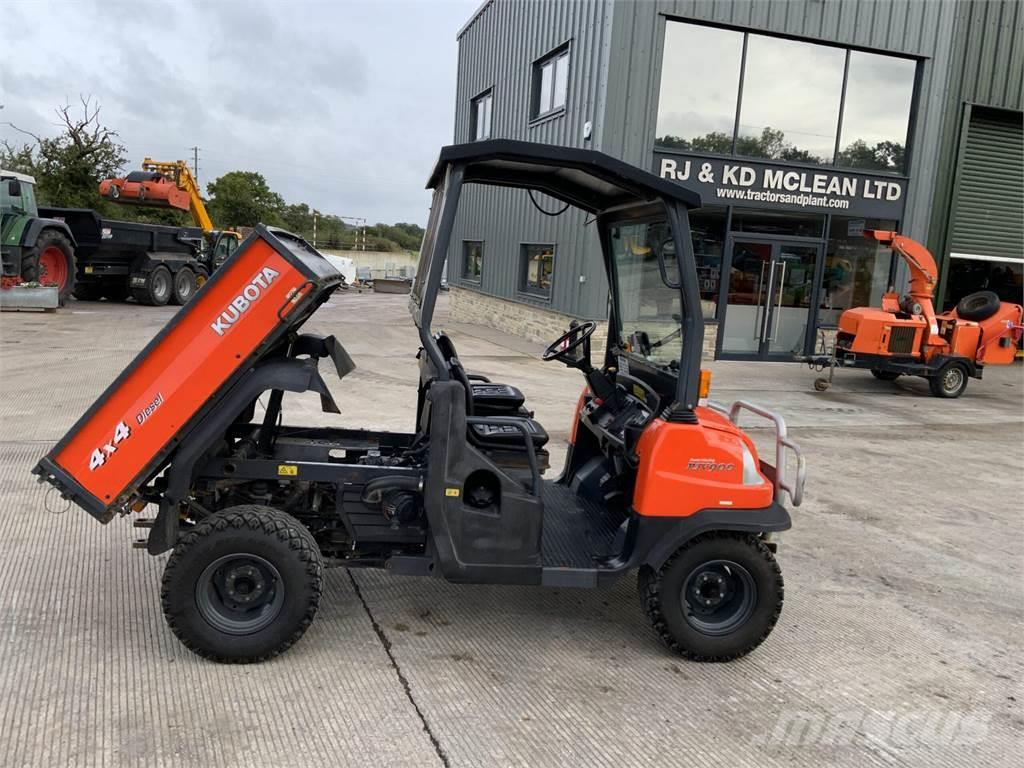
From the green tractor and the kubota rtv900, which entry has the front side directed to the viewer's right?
the kubota rtv900

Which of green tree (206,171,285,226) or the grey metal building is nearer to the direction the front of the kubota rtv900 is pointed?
the grey metal building

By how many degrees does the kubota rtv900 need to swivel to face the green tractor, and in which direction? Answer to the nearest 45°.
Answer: approximately 135° to its left

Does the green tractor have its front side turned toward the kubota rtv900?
no

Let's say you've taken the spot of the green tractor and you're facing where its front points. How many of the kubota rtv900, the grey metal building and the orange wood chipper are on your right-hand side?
0

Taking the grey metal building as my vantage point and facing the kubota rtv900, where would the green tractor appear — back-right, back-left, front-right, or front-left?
front-right

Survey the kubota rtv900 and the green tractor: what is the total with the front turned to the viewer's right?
1

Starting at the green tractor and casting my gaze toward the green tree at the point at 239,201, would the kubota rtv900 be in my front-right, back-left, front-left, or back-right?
back-right

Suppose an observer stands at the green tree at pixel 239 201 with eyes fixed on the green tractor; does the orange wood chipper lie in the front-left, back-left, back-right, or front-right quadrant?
front-left

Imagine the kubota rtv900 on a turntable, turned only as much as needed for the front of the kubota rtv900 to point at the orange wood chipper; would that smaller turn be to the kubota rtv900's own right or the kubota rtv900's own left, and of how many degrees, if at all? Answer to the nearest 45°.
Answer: approximately 45° to the kubota rtv900's own left

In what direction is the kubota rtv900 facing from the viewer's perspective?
to the viewer's right

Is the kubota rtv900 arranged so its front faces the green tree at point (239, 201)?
no

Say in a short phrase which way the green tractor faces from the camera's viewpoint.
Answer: facing the viewer and to the left of the viewer
